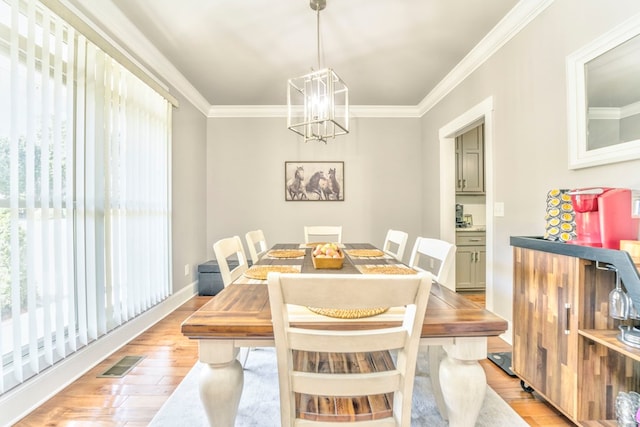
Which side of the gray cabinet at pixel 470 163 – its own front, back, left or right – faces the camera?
front

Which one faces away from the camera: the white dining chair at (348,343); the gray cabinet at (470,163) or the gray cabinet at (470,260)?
the white dining chair

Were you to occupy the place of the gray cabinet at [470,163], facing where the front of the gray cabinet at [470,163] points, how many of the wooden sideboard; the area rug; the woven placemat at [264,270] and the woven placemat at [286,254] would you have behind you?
0

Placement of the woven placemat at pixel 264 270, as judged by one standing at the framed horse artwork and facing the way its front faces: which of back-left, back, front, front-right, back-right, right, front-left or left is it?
front

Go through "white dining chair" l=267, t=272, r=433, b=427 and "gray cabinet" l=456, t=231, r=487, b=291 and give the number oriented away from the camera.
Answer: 1

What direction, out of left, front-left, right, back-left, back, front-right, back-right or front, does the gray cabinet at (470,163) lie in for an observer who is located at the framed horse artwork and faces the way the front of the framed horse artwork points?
left

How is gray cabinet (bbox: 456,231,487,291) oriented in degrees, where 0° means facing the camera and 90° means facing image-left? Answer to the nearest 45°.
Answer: approximately 0°

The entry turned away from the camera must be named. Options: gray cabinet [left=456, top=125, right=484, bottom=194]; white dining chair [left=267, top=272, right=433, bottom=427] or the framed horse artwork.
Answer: the white dining chair

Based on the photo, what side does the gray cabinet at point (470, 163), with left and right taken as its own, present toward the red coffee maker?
front

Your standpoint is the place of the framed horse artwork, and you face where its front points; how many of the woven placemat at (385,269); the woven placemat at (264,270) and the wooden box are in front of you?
3

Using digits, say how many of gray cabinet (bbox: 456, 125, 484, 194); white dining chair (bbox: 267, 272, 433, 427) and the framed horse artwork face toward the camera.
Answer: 2

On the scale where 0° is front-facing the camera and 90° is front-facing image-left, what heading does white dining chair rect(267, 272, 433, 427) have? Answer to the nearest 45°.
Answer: approximately 180°

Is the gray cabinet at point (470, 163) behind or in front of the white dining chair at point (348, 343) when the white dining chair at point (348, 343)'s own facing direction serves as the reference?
in front

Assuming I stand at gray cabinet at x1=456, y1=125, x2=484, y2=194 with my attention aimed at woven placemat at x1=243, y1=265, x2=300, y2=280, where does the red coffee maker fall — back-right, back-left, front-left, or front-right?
front-left

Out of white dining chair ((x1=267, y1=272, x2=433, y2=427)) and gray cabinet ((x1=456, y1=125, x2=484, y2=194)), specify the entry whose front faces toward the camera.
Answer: the gray cabinet

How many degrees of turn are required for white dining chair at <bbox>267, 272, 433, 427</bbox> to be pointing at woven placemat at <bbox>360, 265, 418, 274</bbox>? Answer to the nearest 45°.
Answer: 0° — it already faces it

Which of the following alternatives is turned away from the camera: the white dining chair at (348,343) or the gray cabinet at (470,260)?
the white dining chair

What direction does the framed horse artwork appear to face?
toward the camera

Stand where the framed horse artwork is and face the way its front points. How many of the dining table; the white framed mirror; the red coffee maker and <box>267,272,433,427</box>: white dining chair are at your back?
0

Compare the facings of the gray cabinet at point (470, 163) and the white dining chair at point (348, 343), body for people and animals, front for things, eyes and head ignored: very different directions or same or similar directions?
very different directions
